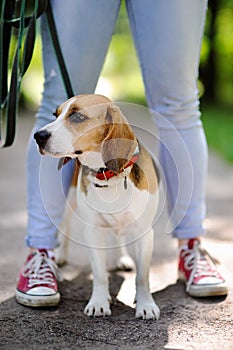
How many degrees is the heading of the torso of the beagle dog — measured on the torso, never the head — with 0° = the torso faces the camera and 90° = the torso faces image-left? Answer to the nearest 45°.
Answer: approximately 0°
